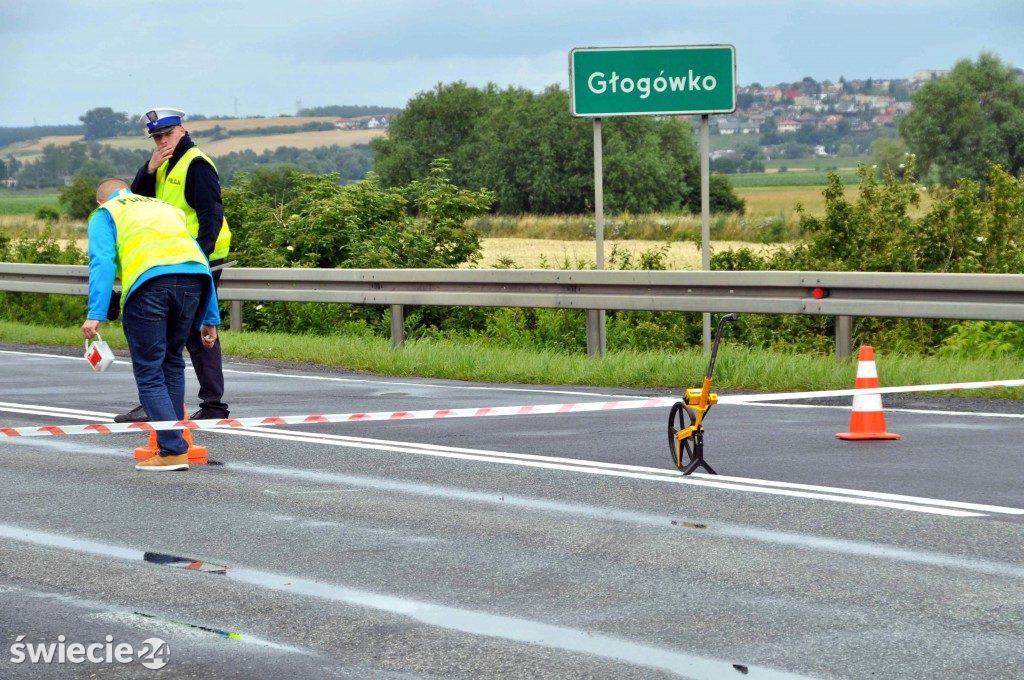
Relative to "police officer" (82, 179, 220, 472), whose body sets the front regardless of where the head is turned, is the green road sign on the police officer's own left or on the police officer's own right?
on the police officer's own right

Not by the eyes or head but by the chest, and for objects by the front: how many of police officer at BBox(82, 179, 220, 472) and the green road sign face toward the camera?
1

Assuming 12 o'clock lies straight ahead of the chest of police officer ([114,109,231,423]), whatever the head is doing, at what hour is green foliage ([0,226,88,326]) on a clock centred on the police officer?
The green foliage is roughly at 4 o'clock from the police officer.

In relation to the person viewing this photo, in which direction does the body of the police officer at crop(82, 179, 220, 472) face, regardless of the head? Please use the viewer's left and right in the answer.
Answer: facing away from the viewer and to the left of the viewer

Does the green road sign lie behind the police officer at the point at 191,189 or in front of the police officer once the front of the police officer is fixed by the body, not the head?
behind

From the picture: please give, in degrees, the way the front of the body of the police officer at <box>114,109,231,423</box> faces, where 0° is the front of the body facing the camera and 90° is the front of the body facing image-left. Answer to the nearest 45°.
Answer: approximately 45°

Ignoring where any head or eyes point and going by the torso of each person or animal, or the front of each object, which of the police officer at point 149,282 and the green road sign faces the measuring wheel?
the green road sign

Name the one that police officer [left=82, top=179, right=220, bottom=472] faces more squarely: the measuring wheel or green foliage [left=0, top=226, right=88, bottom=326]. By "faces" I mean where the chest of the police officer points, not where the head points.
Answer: the green foliage

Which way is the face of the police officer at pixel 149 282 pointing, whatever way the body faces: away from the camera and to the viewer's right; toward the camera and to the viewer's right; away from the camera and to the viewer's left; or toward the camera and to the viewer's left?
away from the camera and to the viewer's left

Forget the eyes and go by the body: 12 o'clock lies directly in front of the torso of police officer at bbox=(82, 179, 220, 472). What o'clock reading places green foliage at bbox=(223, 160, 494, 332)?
The green foliage is roughly at 2 o'clock from the police officer.
